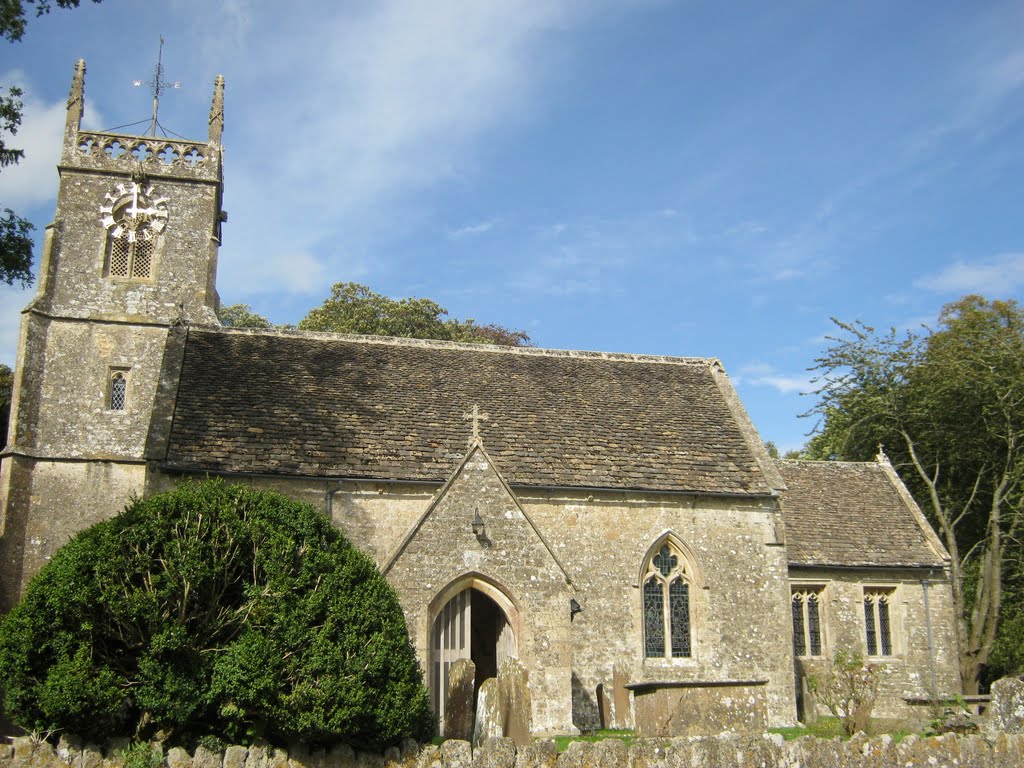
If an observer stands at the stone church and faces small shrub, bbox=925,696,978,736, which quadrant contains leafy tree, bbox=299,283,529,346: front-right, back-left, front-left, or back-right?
back-left

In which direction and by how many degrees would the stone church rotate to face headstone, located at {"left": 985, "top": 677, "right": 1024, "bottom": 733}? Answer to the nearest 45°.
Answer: approximately 45° to its left

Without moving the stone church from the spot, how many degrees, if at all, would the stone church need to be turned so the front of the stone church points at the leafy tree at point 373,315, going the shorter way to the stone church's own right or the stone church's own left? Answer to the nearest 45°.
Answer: approximately 180°

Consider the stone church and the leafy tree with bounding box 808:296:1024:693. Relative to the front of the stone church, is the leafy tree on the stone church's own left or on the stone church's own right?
on the stone church's own left

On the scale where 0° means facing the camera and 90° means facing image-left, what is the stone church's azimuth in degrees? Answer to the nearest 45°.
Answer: approximately 0°

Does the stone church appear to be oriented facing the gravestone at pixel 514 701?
yes

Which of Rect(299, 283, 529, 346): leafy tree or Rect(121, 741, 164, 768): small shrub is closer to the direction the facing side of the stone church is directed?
the small shrub

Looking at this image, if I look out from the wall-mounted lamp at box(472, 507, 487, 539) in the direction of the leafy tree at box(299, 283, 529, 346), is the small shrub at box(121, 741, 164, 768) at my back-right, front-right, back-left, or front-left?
back-left

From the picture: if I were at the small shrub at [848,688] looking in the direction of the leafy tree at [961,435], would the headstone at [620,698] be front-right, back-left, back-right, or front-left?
back-left

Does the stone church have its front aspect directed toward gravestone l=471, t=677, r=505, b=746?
yes
